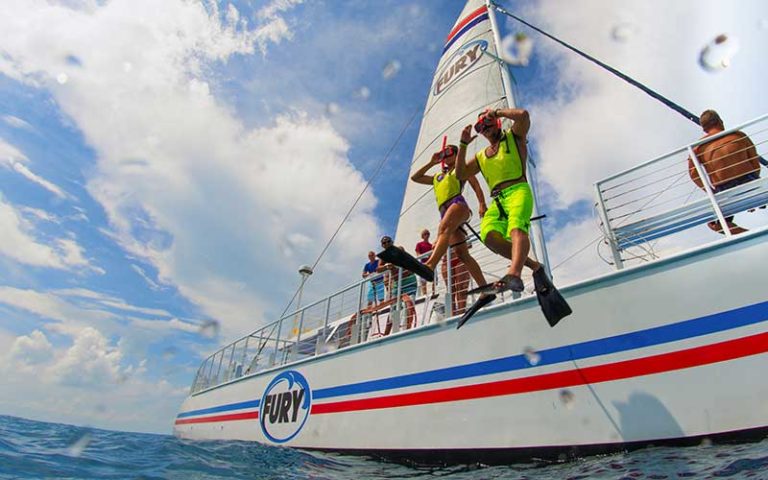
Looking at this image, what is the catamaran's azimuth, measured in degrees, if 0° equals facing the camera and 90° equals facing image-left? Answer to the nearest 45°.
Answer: approximately 315°

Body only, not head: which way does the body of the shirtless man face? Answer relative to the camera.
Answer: away from the camera
